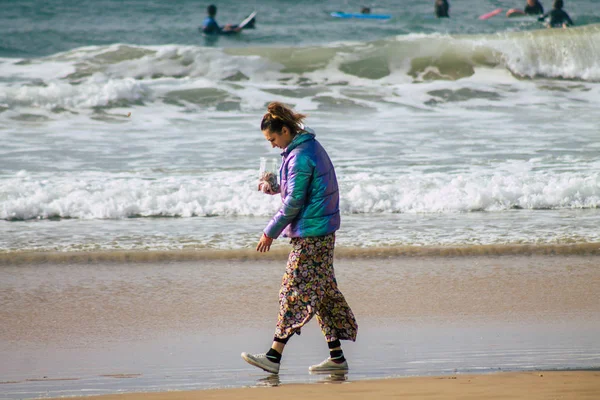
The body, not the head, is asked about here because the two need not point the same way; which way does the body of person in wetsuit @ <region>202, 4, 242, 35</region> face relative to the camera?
to the viewer's right

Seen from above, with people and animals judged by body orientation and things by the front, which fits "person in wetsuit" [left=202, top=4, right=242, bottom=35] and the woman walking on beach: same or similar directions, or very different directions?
very different directions

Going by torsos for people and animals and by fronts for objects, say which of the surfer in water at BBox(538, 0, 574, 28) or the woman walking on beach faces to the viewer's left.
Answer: the woman walking on beach

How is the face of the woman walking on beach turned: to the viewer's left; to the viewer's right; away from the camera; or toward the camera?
to the viewer's left

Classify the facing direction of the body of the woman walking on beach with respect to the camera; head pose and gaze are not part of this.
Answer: to the viewer's left
